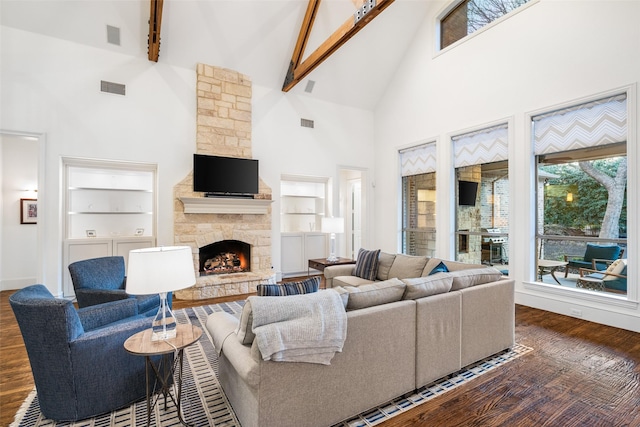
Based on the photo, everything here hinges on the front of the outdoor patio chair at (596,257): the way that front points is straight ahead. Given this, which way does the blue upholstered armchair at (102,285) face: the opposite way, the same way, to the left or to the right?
the opposite way

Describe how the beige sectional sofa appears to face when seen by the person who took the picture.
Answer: facing away from the viewer and to the left of the viewer

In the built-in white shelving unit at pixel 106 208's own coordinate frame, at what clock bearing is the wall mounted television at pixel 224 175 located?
The wall mounted television is roughly at 10 o'clock from the built-in white shelving unit.

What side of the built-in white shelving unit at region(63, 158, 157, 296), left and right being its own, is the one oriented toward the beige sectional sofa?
front

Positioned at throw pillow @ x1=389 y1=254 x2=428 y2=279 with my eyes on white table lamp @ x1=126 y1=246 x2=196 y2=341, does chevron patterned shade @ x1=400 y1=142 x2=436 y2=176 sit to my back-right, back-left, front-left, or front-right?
back-right

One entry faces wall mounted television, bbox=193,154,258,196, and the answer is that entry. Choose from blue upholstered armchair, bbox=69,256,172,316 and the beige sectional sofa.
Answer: the beige sectional sofa

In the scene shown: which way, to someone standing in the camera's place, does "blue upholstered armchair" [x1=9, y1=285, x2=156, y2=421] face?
facing away from the viewer and to the right of the viewer

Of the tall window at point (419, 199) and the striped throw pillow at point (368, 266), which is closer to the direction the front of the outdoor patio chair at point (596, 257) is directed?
the striped throw pillow

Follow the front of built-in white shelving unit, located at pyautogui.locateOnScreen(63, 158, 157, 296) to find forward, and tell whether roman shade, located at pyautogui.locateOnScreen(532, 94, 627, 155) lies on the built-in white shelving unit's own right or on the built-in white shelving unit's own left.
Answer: on the built-in white shelving unit's own left

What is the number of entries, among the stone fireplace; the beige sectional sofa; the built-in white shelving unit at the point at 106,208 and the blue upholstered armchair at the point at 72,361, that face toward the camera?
2

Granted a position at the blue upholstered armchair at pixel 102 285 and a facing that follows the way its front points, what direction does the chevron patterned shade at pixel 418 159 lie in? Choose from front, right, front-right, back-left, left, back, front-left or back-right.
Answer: front-left

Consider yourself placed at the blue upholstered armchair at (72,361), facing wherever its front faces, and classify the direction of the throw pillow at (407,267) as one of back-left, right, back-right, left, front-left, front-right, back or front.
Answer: front-right

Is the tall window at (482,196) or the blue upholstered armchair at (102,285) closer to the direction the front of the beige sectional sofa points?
the blue upholstered armchair
